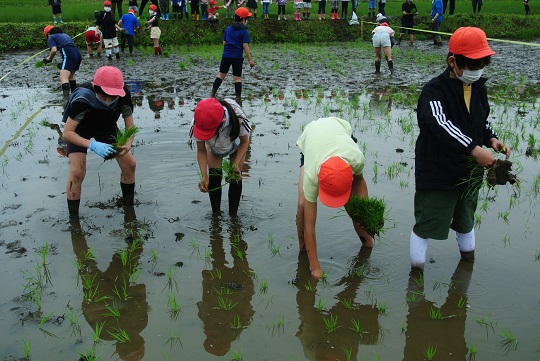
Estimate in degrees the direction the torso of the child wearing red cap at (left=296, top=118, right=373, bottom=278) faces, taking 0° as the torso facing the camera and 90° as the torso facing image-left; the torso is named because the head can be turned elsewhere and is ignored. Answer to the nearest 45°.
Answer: approximately 0°

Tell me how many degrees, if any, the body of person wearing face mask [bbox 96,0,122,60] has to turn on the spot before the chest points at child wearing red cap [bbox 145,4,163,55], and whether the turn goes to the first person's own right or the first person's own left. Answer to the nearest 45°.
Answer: approximately 135° to the first person's own left

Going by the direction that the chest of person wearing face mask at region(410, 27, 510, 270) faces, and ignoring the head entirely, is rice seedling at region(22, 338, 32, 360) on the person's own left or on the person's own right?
on the person's own right

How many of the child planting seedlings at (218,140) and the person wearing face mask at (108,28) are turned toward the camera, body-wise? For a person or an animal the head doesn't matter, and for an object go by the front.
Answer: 2

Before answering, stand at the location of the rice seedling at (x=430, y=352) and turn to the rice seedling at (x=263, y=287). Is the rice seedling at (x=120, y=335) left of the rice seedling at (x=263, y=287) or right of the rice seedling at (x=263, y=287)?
left

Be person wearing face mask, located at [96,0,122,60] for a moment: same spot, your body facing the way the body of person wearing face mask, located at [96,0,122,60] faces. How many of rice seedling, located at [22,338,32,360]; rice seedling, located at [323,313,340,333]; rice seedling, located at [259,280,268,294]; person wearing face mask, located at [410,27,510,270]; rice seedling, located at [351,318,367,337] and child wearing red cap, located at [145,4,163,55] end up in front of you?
5

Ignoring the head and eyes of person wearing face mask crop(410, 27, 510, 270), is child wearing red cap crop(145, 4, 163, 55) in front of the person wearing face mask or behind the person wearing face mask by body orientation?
behind

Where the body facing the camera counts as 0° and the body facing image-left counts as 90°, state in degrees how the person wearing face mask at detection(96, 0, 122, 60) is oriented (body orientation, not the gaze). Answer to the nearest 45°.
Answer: approximately 0°
